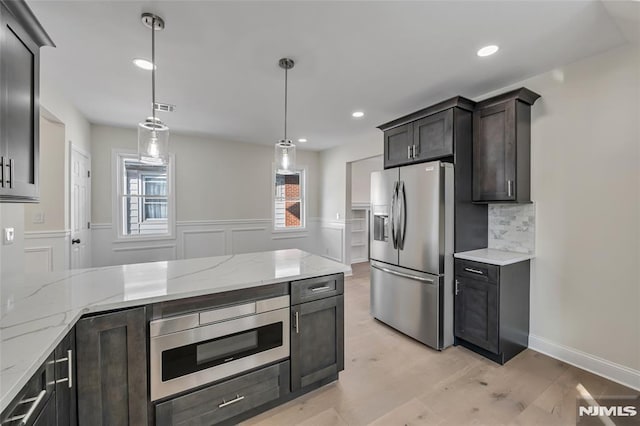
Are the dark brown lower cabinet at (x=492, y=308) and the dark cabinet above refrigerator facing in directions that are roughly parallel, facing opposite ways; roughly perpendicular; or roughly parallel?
roughly parallel

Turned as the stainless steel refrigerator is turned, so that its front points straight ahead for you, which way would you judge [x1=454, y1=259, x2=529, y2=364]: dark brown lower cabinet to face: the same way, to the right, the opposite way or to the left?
the same way

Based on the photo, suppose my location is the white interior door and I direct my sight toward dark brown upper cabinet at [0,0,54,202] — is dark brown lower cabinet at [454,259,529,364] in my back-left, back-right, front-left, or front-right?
front-left

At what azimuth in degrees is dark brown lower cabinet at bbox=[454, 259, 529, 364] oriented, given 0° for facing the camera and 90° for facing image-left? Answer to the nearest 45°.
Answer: approximately 45°

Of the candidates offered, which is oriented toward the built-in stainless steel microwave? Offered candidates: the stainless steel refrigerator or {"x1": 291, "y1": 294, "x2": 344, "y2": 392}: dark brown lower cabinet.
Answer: the stainless steel refrigerator

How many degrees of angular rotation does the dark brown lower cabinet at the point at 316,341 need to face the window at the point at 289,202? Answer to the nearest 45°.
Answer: approximately 135° to its left

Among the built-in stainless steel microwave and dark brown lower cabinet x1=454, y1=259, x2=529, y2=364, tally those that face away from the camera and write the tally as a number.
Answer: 0

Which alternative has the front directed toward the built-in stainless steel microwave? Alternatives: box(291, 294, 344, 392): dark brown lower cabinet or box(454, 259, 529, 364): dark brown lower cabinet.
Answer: box(454, 259, 529, 364): dark brown lower cabinet

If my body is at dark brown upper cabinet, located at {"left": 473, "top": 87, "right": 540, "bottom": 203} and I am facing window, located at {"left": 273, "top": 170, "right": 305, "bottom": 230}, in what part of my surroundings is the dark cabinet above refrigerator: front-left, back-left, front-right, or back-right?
front-left

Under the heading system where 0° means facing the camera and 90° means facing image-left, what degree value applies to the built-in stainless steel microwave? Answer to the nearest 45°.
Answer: approximately 315°

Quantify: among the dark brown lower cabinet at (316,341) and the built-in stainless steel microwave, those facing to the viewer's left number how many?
0

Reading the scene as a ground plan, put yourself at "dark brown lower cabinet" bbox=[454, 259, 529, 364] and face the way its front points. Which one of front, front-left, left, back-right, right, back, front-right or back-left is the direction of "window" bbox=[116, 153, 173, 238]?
front-right

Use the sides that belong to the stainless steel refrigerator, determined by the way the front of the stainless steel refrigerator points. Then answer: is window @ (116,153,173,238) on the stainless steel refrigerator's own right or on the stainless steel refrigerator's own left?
on the stainless steel refrigerator's own right

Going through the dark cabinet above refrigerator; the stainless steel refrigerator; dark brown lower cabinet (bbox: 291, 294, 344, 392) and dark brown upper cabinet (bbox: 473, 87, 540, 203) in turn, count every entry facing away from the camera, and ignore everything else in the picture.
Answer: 0

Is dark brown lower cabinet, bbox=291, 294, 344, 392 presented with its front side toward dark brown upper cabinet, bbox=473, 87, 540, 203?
no

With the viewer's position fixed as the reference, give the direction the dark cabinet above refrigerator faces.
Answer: facing the viewer and to the left of the viewer

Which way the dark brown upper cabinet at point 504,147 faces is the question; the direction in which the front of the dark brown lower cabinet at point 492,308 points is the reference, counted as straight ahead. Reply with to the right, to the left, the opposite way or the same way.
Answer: the same way

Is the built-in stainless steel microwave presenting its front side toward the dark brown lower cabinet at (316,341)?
no

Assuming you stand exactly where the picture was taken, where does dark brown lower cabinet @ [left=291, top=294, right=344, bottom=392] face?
facing the viewer and to the right of the viewer

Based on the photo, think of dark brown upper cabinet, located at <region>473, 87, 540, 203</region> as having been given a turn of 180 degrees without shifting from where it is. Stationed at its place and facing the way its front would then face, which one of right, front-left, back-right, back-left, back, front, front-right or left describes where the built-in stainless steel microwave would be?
back

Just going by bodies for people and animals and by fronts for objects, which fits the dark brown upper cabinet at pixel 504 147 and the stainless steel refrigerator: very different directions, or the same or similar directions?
same or similar directions
